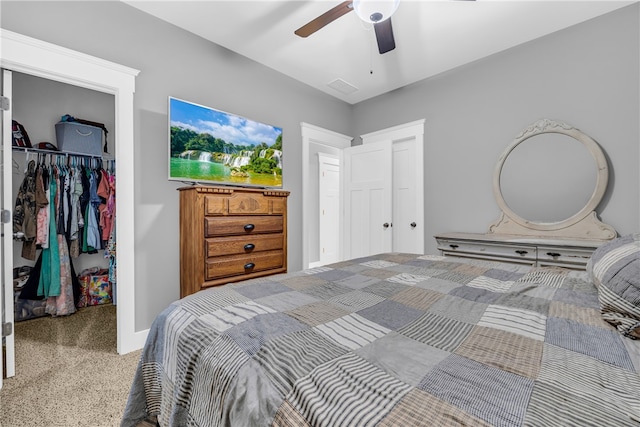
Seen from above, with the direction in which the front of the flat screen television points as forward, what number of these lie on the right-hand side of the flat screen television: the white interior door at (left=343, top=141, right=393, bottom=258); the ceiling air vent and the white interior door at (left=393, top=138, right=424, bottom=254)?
0

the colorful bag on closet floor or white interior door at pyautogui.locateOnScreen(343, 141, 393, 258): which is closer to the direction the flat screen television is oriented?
the white interior door

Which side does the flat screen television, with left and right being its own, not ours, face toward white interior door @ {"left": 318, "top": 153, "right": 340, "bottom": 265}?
left

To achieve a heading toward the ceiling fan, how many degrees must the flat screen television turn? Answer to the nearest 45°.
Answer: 0° — it already faces it

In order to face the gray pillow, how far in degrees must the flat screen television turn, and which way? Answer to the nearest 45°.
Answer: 0° — it already faces it

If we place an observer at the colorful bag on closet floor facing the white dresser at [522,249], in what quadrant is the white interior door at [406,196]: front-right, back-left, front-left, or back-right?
front-left

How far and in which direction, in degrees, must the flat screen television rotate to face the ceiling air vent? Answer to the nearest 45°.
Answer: approximately 45° to its left

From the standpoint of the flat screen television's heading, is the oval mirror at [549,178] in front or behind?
in front

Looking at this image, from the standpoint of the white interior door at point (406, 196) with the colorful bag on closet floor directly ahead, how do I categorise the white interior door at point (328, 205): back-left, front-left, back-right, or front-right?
front-right

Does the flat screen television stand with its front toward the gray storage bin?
no

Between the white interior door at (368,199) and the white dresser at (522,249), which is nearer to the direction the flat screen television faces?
the white dresser

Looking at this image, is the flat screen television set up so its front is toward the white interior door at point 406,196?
no

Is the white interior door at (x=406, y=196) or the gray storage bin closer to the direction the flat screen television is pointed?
the white interior door

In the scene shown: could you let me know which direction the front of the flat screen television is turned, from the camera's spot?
facing the viewer and to the right of the viewer

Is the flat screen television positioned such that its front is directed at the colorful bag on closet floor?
no
